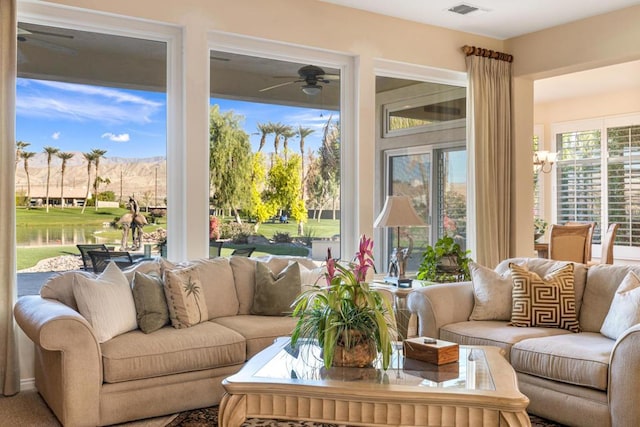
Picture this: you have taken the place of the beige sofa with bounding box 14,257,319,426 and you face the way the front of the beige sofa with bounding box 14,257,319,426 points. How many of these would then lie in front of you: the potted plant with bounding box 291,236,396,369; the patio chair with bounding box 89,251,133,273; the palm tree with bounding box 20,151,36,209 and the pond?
1

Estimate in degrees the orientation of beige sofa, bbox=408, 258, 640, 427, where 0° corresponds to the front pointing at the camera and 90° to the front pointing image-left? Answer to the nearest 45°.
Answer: approximately 45°

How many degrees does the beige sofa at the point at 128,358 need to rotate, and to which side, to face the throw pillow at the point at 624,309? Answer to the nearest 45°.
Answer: approximately 45° to its left

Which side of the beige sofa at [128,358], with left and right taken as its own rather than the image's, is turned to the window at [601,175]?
left

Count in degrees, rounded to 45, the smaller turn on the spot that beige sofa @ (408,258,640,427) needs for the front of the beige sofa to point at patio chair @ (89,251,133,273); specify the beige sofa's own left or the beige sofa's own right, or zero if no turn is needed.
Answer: approximately 45° to the beige sofa's own right

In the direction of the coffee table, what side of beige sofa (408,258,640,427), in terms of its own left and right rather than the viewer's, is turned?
front

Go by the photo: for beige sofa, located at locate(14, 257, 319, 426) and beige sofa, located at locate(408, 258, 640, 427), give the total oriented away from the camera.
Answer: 0

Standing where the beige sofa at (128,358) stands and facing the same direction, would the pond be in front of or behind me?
behind

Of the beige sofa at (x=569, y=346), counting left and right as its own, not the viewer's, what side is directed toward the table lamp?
right

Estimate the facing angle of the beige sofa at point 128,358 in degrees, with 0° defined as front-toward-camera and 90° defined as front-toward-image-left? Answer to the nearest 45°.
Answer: approximately 315°

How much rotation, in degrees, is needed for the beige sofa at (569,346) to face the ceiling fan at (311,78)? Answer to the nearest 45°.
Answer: approximately 90° to its right

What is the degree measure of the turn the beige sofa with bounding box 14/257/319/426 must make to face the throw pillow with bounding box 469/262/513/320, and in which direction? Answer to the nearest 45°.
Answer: approximately 45° to its left
